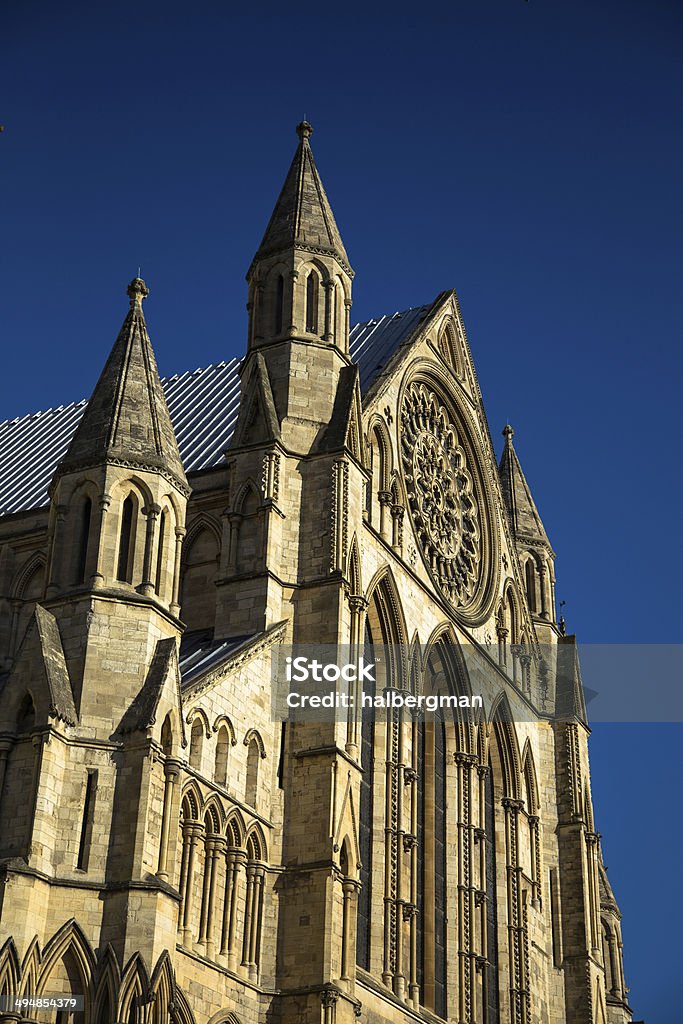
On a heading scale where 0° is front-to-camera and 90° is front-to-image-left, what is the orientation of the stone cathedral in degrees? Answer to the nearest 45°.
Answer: approximately 315°
